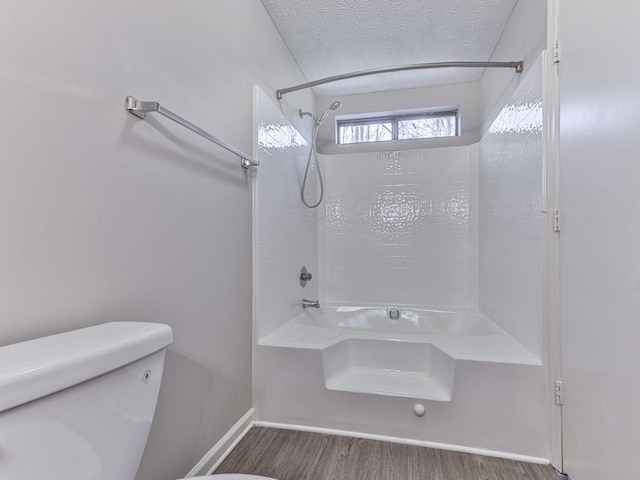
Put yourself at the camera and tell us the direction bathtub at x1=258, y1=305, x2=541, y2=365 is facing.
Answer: facing the viewer
